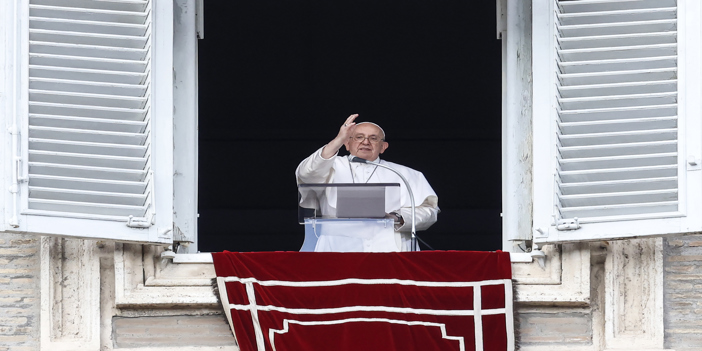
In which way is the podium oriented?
toward the camera

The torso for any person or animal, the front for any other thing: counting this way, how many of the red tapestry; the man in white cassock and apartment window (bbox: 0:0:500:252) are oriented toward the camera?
3

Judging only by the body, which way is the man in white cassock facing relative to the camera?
toward the camera

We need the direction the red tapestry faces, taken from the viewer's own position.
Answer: facing the viewer
